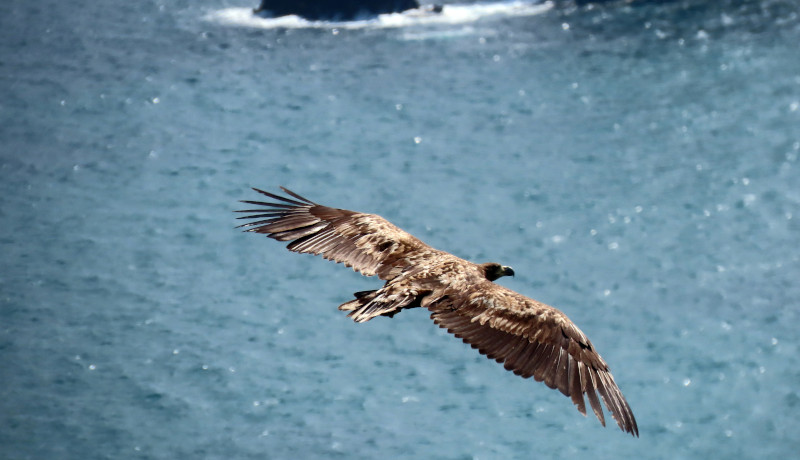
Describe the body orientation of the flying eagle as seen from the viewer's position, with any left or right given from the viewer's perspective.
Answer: facing away from the viewer and to the right of the viewer
